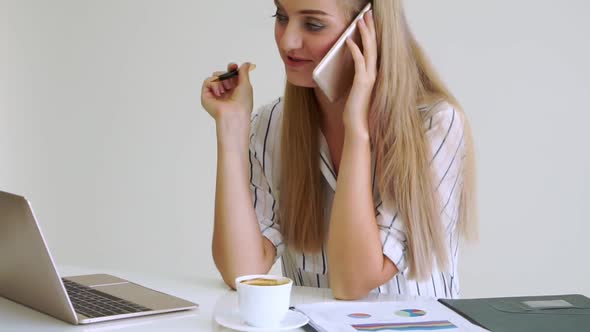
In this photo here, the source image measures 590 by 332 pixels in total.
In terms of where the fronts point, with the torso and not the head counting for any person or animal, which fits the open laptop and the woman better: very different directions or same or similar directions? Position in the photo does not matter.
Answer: very different directions

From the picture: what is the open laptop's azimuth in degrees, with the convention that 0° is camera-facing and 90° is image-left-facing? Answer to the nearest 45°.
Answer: approximately 225°

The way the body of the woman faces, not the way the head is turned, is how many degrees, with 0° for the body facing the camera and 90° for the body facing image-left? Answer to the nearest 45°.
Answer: approximately 45°
